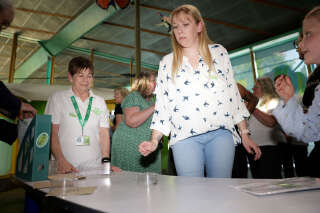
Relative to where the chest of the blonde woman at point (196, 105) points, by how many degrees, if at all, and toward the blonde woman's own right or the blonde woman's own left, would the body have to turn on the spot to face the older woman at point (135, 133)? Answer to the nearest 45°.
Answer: approximately 135° to the blonde woman's own right

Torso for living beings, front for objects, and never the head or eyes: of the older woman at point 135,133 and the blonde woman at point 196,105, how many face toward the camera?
1

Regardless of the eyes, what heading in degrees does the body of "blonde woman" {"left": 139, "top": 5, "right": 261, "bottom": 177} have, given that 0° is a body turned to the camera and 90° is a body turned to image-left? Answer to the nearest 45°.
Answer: approximately 0°

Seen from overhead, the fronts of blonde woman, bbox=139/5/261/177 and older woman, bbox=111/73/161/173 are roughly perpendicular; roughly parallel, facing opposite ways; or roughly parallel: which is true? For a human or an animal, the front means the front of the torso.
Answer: roughly perpendicular

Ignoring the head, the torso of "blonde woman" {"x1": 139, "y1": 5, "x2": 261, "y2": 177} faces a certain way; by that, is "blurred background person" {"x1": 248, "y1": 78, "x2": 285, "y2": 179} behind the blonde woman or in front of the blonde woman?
behind
